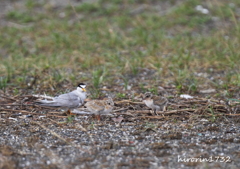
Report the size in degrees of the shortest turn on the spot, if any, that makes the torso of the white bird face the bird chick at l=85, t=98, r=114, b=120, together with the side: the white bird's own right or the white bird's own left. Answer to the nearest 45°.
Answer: approximately 45° to the white bird's own right

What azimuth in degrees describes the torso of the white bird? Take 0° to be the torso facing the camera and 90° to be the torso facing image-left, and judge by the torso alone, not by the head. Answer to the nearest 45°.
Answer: approximately 270°
